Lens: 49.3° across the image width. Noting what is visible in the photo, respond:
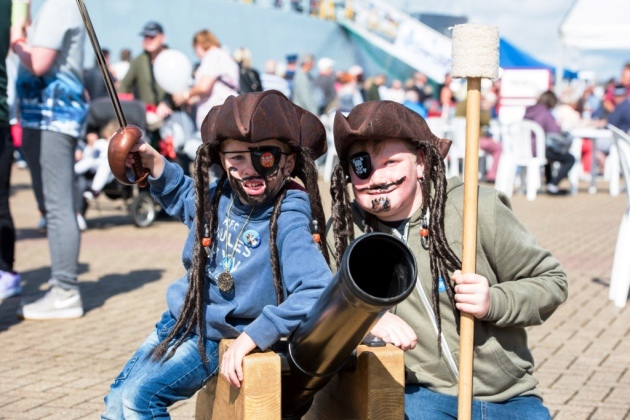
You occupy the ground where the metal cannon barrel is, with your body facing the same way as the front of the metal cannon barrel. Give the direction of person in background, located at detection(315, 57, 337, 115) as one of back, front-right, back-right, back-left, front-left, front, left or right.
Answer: back-left

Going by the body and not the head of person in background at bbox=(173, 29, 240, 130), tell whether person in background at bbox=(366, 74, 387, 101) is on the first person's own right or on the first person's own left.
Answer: on the first person's own right

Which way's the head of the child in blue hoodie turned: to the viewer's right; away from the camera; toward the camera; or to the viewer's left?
toward the camera

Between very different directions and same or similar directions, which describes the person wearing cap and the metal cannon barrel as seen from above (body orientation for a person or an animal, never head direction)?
same or similar directions

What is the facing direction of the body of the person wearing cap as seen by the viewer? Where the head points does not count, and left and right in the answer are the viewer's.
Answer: facing the viewer and to the right of the viewer

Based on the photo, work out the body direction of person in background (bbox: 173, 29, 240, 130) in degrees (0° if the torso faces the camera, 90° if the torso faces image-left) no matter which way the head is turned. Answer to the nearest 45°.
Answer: approximately 90°

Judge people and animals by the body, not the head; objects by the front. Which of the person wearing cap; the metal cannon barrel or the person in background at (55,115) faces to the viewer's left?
the person in background

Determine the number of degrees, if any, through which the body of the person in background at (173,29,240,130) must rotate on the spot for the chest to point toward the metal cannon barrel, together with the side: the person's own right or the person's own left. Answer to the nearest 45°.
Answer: approximately 90° to the person's own left
